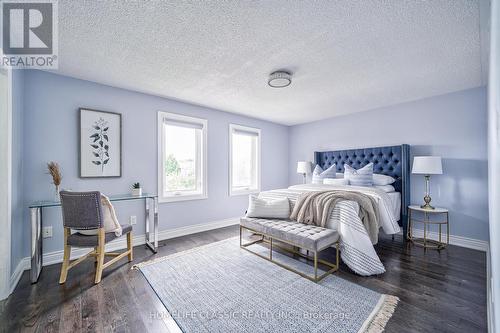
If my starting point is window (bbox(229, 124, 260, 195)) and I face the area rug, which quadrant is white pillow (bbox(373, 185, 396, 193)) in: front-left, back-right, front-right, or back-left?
front-left

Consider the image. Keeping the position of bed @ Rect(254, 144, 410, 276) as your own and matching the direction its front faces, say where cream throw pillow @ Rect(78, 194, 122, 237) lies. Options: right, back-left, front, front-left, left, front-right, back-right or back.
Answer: front

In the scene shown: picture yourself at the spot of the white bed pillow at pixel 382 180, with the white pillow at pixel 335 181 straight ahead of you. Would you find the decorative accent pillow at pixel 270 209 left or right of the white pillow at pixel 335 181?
left

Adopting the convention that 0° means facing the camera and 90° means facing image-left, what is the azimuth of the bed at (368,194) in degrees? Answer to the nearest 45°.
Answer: approximately 45°

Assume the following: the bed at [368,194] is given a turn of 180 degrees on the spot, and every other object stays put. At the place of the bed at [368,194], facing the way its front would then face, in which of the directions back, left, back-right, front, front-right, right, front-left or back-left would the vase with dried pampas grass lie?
back

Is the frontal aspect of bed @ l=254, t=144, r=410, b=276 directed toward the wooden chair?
yes

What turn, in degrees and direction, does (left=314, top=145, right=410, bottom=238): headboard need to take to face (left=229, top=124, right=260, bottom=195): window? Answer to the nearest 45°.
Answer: approximately 45° to its right

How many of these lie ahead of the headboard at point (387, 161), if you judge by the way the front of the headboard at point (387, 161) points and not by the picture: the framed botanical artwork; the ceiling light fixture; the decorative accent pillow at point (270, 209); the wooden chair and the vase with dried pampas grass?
5

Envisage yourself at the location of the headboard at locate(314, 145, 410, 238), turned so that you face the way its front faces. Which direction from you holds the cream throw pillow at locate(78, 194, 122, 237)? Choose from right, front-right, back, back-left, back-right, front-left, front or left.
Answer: front
